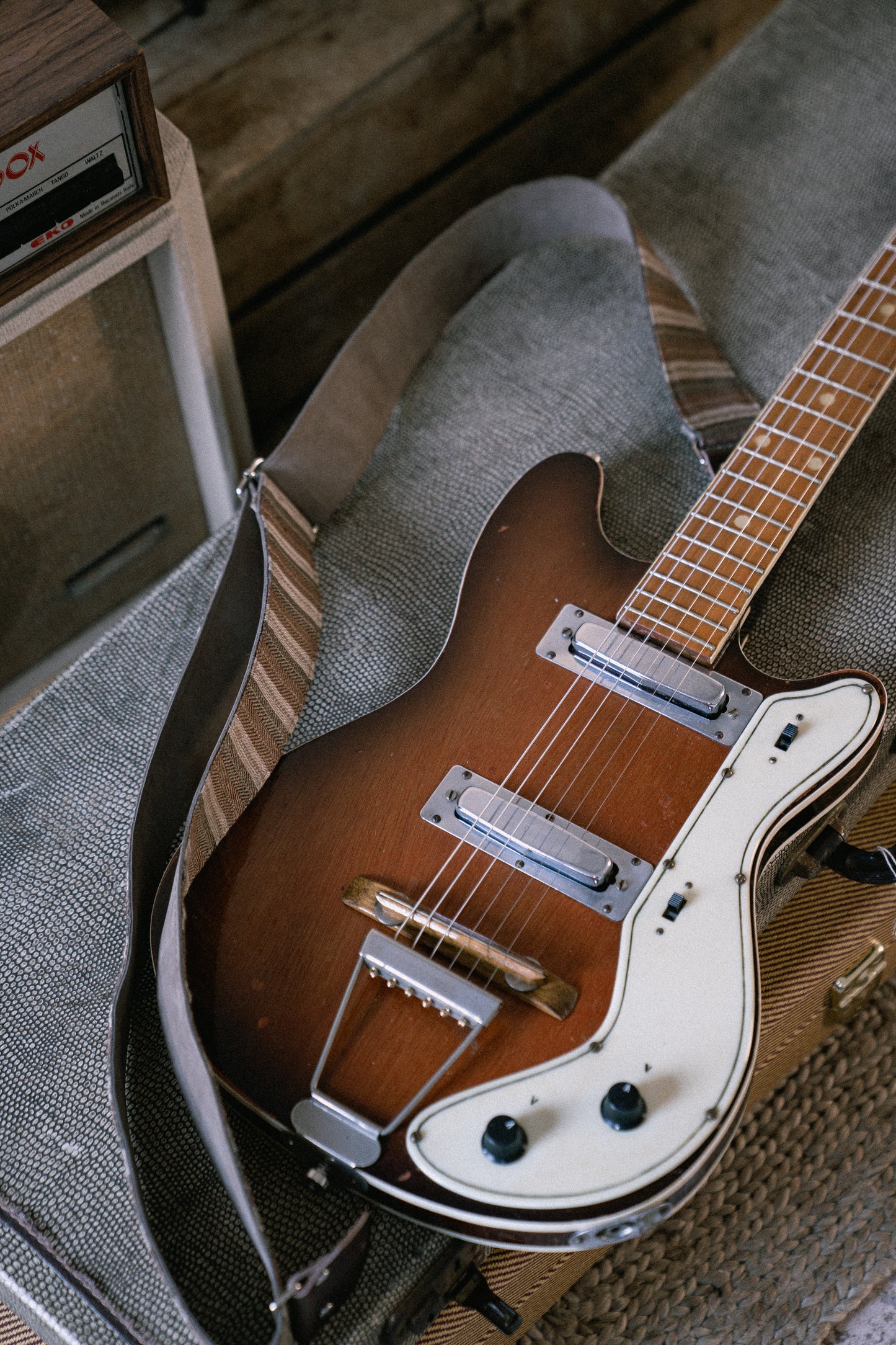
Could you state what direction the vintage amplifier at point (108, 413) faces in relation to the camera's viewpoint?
facing the viewer and to the right of the viewer
